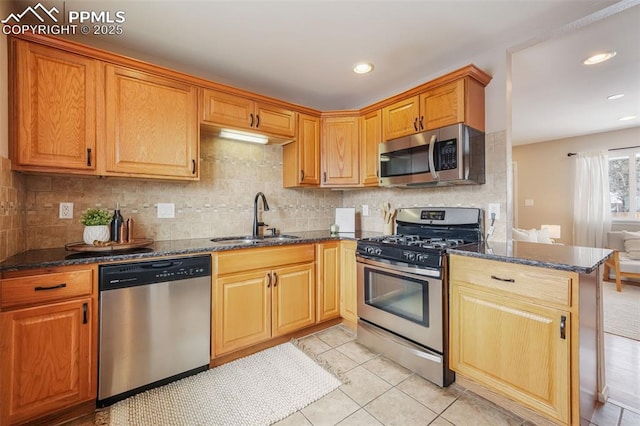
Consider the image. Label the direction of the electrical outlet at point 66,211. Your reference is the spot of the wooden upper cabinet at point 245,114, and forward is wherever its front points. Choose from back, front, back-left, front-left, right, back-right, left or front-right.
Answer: back-right

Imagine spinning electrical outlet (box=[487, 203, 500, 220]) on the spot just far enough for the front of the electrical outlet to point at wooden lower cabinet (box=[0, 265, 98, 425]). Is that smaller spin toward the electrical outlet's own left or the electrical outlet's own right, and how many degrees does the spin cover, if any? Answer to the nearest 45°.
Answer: approximately 45° to the electrical outlet's own right

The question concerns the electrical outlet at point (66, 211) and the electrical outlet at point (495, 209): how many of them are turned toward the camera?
2

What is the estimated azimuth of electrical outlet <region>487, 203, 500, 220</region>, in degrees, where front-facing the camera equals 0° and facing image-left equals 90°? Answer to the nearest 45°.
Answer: approximately 0°

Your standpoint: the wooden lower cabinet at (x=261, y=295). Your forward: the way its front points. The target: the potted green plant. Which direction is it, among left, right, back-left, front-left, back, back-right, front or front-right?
back-right

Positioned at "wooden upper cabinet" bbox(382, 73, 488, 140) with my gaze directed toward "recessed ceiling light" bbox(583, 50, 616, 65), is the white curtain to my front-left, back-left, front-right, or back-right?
front-left

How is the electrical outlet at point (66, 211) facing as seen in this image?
toward the camera

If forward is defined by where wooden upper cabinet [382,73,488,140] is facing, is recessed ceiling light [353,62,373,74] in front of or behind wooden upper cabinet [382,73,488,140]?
in front

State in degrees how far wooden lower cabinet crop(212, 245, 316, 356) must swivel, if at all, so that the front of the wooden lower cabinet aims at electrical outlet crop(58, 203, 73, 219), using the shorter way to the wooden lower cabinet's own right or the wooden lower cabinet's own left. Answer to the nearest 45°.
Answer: approximately 135° to the wooden lower cabinet's own right

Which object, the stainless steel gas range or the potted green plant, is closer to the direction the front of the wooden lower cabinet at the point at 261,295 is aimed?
the stainless steel gas range
